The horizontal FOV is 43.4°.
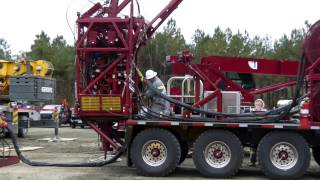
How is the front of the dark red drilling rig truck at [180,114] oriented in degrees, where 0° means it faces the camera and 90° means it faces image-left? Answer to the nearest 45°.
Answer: approximately 270°

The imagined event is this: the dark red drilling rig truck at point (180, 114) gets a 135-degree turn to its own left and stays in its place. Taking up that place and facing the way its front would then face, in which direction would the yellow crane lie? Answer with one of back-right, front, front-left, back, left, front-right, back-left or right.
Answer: front

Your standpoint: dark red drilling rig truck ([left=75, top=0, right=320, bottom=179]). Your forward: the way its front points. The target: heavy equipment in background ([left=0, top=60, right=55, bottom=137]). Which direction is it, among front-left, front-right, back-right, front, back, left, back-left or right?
back-left
